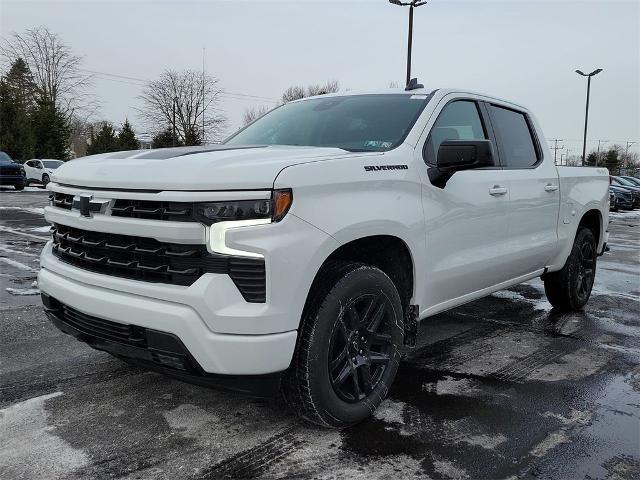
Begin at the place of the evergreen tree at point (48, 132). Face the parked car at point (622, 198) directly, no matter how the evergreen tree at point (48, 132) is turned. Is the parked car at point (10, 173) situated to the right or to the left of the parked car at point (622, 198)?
right

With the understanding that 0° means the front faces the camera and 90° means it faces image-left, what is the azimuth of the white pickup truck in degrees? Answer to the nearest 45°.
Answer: approximately 45°

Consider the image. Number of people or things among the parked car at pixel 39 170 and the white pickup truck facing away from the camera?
0

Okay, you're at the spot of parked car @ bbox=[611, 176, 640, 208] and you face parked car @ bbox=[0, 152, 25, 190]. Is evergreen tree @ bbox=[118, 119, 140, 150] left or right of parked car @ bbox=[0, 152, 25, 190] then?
right

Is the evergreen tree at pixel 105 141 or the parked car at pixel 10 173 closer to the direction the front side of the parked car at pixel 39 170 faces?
the parked car

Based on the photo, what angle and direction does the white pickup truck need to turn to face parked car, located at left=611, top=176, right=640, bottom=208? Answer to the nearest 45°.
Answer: approximately 180°

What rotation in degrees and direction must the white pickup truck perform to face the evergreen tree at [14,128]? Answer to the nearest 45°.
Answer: approximately 90° to its right

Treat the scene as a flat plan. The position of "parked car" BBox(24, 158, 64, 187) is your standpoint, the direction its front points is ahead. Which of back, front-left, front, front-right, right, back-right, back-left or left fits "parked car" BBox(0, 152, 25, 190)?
front-right
